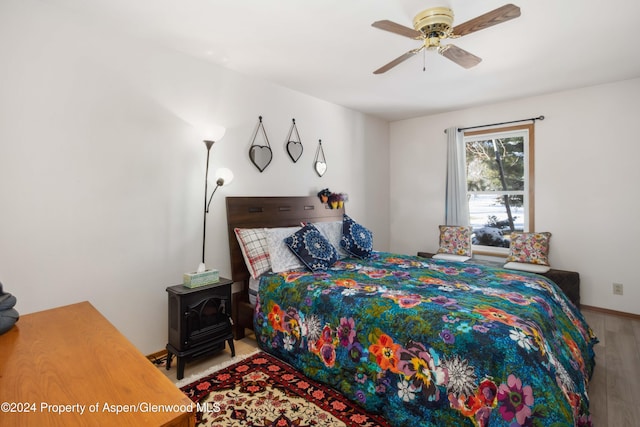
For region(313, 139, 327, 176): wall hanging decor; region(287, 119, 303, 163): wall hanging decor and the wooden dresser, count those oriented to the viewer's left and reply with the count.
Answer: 0

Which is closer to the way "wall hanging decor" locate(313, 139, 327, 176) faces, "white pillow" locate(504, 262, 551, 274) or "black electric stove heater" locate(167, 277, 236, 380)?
the white pillow

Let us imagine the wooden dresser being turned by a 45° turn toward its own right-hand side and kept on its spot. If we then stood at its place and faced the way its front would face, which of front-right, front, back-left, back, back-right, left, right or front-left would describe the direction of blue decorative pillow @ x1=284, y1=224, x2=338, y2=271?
back-left

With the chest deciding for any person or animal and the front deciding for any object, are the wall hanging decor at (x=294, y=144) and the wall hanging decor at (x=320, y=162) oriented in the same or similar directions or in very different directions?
same or similar directions

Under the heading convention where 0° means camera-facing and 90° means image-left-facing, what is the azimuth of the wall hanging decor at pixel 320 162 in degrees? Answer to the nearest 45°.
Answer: approximately 315°

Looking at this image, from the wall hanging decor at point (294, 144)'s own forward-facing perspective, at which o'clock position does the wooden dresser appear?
The wooden dresser is roughly at 2 o'clock from the wall hanging decor.

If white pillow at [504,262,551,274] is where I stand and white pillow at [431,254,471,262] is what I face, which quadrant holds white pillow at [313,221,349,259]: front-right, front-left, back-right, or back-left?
front-left

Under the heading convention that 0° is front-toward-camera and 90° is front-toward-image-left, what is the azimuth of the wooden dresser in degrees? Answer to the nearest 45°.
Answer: approximately 315°

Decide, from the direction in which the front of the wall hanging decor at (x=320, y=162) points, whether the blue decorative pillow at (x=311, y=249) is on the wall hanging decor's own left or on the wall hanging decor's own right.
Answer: on the wall hanging decor's own right

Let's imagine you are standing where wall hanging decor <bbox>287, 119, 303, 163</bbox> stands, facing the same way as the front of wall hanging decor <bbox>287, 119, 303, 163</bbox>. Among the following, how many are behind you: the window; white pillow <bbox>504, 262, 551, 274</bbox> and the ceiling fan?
0
